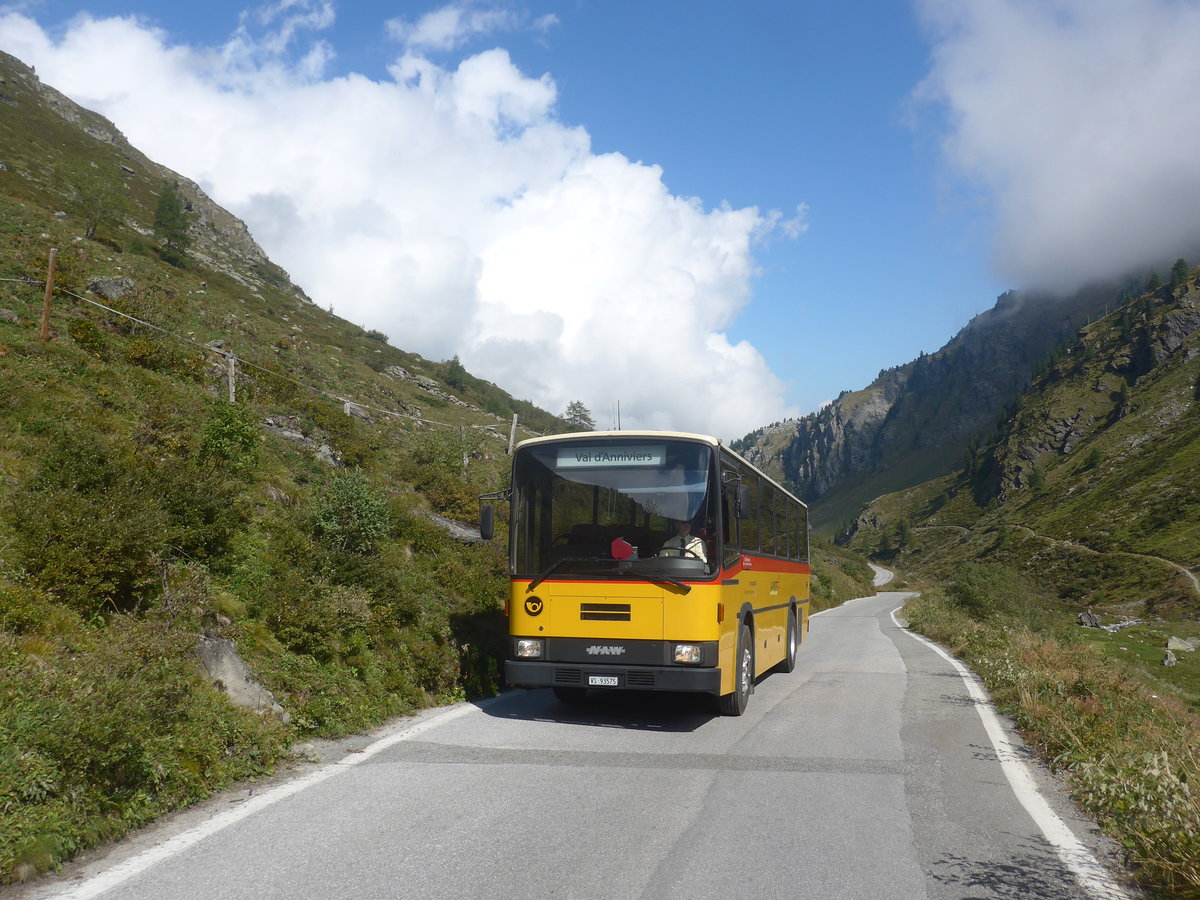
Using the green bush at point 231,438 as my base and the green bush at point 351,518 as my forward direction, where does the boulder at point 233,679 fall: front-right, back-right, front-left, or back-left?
front-right

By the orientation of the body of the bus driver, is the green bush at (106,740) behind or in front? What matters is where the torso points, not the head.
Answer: in front

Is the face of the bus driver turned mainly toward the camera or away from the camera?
toward the camera

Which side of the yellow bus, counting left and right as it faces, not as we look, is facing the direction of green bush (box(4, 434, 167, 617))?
right

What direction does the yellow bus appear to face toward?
toward the camera

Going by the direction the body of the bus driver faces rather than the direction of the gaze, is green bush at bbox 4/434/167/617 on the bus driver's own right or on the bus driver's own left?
on the bus driver's own right

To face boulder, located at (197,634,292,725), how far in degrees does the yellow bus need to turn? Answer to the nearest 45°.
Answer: approximately 45° to its right

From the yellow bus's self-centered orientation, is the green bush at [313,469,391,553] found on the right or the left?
on its right

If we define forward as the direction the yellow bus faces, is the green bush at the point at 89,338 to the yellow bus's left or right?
on its right
